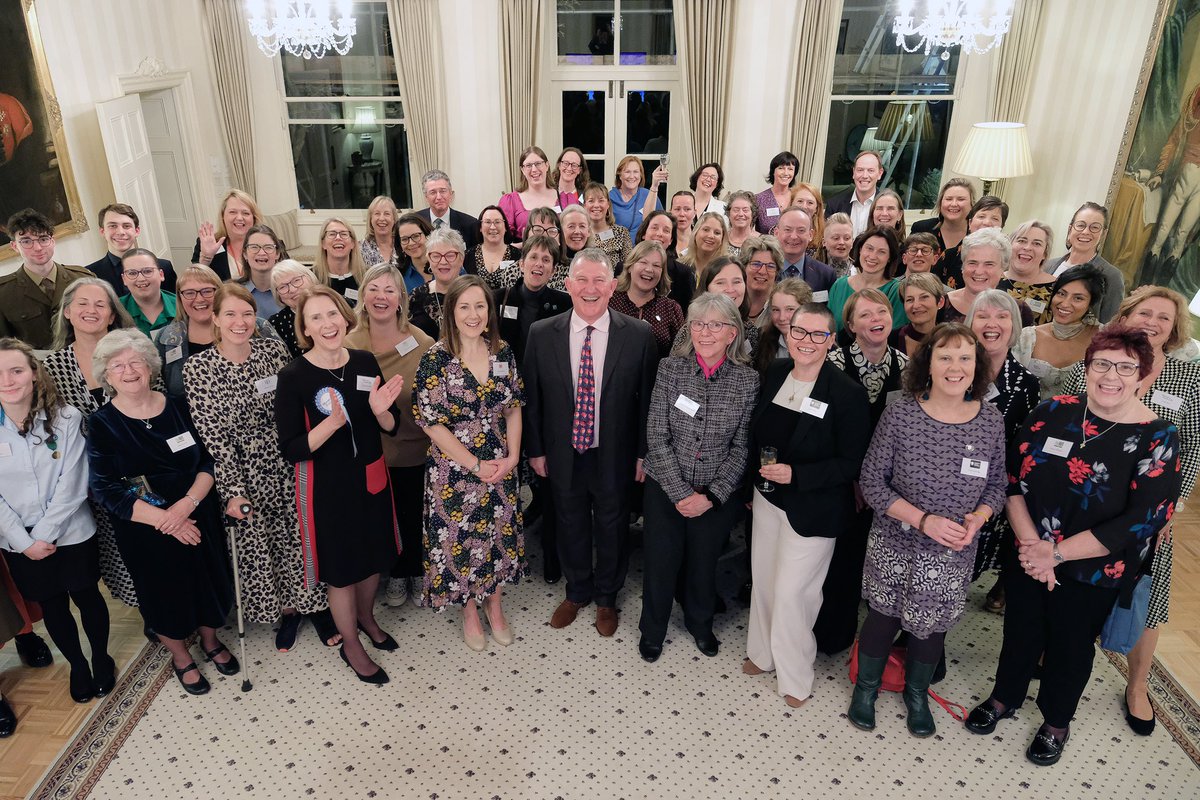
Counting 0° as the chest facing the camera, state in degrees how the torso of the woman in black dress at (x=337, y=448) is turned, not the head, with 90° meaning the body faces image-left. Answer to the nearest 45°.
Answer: approximately 315°

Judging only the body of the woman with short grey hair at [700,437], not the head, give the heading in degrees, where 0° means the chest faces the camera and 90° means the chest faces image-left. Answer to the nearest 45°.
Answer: approximately 0°

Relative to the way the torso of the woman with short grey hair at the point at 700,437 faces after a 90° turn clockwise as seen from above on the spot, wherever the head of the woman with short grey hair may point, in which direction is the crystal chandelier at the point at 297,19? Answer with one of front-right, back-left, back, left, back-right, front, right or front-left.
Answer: front-right

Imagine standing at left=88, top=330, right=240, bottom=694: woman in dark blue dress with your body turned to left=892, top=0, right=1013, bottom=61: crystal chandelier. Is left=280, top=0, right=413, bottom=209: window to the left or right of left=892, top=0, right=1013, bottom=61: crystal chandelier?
left

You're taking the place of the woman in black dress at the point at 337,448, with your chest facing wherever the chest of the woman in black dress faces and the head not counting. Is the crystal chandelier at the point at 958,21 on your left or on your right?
on your left

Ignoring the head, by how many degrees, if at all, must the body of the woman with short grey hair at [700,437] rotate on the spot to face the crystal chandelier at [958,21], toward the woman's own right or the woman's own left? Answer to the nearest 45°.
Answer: approximately 135° to the woman's own left

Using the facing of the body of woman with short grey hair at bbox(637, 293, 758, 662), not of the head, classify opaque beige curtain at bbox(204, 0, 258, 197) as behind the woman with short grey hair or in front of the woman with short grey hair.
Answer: behind

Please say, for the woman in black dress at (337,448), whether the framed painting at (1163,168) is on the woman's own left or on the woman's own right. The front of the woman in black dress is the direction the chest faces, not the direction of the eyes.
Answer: on the woman's own left

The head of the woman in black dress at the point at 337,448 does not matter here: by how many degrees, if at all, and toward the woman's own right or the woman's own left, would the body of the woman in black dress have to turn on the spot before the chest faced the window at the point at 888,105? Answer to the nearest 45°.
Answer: approximately 90° to the woman's own left

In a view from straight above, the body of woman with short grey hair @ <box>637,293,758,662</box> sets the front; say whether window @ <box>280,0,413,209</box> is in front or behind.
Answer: behind
